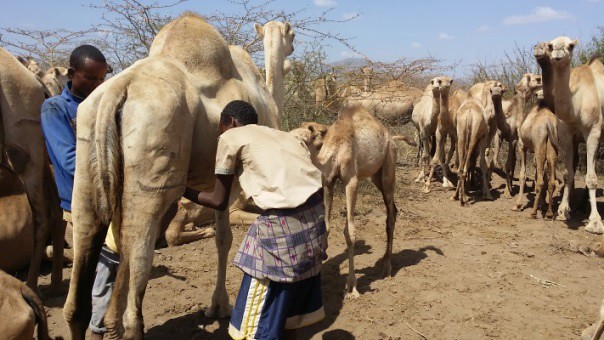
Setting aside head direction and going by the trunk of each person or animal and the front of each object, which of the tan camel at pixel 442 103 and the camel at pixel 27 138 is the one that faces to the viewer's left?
the camel

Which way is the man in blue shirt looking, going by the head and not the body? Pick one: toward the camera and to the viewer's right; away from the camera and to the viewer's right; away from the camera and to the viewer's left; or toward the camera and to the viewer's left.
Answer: toward the camera and to the viewer's right

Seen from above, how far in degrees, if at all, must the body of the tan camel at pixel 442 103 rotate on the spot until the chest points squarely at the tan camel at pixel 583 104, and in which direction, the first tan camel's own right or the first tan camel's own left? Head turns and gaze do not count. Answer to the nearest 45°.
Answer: approximately 45° to the first tan camel's own left

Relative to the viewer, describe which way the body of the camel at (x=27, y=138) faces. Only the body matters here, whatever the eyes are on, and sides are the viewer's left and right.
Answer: facing to the left of the viewer

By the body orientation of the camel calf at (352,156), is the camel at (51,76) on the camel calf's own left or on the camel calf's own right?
on the camel calf's own right
